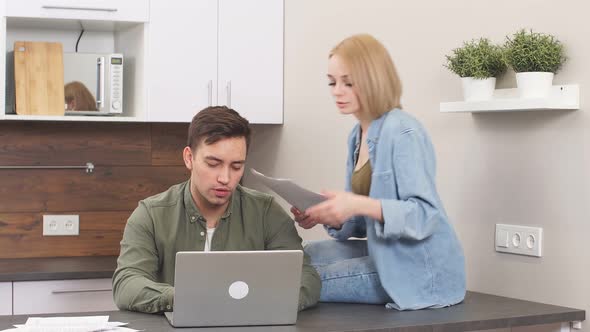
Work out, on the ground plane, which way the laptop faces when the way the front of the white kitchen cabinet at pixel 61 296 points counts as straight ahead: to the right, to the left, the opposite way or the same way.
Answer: the opposite way

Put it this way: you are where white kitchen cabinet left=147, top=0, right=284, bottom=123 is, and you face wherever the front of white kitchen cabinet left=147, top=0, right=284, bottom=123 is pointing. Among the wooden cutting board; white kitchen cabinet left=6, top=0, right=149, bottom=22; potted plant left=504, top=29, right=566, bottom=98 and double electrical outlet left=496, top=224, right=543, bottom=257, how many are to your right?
2

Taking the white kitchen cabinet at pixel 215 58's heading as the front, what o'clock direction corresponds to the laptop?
The laptop is roughly at 12 o'clock from the white kitchen cabinet.

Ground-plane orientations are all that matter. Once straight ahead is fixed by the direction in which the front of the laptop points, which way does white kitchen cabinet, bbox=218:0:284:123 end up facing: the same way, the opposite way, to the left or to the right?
the opposite way

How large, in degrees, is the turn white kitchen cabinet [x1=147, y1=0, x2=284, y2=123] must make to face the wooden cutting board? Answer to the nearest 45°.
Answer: approximately 90° to its right

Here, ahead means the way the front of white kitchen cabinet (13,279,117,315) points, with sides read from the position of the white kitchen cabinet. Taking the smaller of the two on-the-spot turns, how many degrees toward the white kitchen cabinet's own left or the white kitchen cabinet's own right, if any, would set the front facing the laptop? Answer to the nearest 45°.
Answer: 0° — it already faces it

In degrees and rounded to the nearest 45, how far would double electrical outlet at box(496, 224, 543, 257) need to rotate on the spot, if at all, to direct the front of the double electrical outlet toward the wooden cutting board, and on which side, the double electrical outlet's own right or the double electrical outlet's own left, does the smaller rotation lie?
approximately 45° to the double electrical outlet's own right

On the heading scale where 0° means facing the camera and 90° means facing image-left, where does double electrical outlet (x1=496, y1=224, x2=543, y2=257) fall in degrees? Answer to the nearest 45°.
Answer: approximately 45°

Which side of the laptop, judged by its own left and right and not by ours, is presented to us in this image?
back

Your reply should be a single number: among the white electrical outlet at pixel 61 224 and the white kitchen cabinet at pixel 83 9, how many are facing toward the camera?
2
